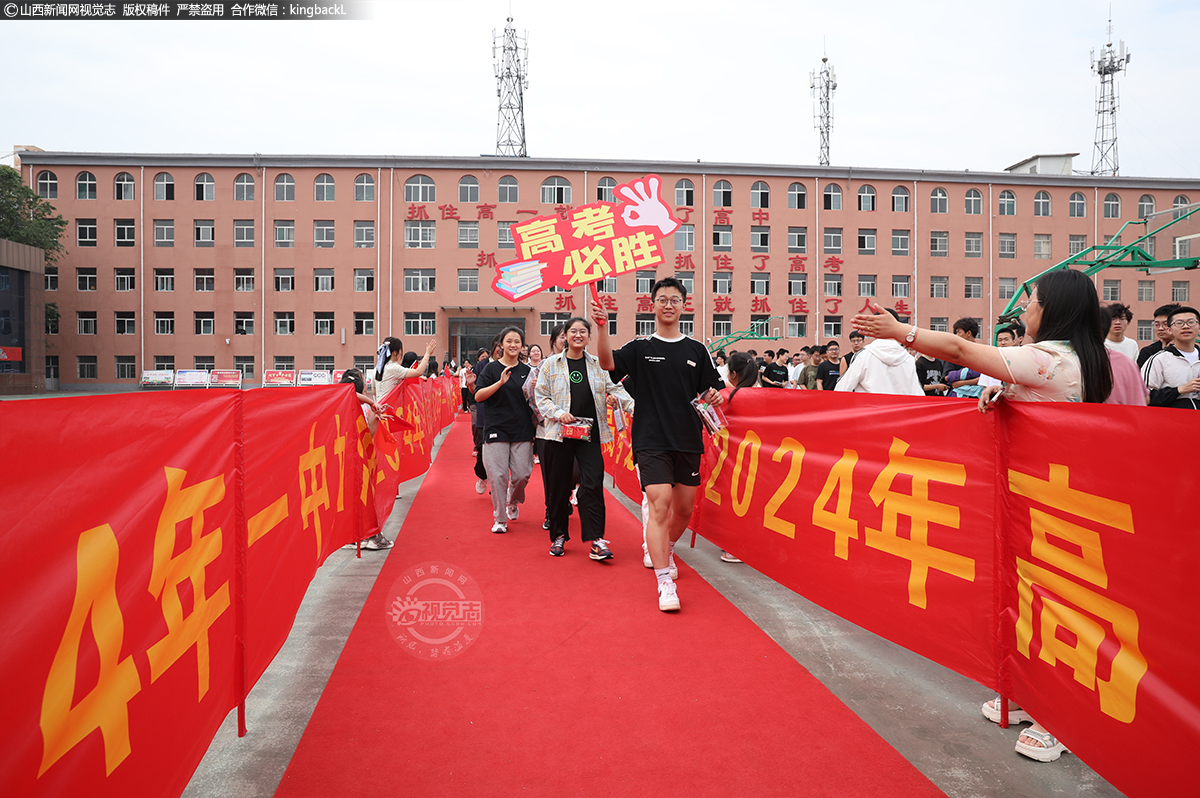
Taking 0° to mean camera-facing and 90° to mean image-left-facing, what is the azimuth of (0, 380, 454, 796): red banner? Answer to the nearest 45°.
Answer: approximately 315°

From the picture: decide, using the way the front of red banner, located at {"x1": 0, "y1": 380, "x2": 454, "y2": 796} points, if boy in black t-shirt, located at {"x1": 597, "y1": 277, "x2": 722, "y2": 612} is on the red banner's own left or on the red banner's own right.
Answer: on the red banner's own left

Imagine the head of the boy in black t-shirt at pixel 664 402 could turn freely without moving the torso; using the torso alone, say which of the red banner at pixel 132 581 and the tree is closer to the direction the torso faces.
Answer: the red banner

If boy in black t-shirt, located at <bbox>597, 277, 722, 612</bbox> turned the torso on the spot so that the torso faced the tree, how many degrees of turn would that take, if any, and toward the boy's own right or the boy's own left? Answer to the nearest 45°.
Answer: approximately 135° to the boy's own right

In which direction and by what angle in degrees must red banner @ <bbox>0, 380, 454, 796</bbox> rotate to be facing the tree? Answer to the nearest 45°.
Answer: approximately 135° to its left
